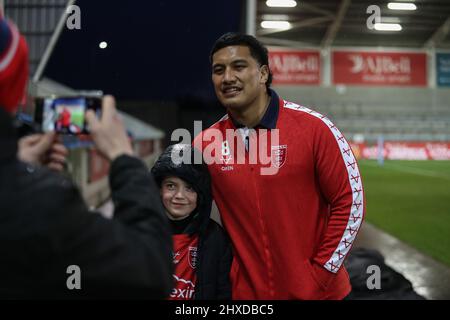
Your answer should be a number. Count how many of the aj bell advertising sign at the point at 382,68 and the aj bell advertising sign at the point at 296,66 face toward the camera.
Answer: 2

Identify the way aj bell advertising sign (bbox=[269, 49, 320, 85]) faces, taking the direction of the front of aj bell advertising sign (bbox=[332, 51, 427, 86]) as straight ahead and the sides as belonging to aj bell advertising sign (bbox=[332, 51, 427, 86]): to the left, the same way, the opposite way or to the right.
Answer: the same way

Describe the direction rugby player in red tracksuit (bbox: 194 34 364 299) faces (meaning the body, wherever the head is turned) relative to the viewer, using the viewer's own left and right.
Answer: facing the viewer and to the left of the viewer

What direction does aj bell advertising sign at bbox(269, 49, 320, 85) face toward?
toward the camera

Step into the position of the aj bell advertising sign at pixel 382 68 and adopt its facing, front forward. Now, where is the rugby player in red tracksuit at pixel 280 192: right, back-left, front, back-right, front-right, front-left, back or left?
front

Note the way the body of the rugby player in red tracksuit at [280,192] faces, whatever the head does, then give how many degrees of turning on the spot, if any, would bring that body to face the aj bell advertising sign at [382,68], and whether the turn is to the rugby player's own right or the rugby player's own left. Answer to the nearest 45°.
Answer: approximately 135° to the rugby player's own right

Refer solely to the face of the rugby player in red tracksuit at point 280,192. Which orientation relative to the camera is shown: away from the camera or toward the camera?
toward the camera

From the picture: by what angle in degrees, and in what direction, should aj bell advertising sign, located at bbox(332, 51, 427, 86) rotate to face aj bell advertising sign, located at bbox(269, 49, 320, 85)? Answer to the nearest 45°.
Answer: approximately 90° to its right

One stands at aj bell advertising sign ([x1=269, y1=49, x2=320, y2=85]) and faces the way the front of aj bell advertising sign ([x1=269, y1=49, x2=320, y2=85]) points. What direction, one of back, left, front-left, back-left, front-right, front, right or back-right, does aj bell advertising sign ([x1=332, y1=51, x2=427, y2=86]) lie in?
left

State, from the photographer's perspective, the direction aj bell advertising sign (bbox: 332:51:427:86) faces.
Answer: facing the viewer

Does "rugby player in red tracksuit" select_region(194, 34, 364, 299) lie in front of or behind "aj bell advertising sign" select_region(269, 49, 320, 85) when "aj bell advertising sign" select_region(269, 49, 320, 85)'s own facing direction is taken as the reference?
in front

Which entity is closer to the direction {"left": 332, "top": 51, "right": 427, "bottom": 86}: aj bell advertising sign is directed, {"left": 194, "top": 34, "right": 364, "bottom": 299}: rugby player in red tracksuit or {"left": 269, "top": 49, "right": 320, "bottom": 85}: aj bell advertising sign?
the rugby player in red tracksuit
